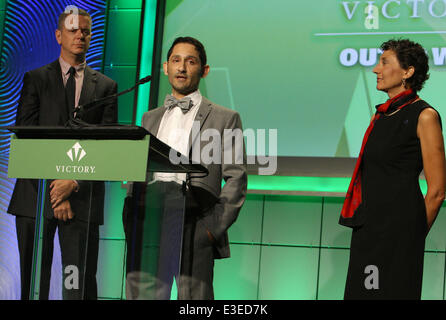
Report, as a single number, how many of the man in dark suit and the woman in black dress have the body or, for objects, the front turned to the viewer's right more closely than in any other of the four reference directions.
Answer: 0

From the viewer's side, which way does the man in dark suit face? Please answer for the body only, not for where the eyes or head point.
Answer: toward the camera

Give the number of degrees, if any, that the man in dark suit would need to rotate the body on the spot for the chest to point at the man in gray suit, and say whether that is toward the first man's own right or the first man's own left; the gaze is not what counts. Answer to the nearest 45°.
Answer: approximately 45° to the first man's own left

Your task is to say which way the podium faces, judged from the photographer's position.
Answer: facing the viewer and to the left of the viewer

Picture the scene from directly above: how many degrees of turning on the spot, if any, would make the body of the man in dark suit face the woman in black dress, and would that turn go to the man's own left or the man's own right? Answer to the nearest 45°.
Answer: approximately 45° to the man's own left

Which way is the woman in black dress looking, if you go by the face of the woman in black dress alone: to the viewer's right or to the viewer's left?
to the viewer's left

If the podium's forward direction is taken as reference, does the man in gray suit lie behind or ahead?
behind

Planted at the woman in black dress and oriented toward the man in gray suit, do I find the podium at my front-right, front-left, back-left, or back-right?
front-left
